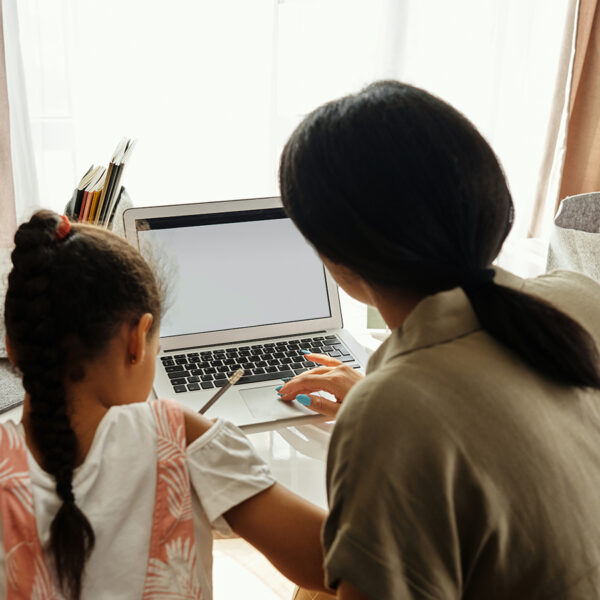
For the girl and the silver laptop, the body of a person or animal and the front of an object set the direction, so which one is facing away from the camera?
the girl

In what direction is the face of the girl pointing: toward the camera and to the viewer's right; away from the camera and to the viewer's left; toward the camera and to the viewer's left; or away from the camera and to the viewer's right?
away from the camera and to the viewer's right

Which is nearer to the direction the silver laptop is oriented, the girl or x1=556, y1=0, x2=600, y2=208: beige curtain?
the girl

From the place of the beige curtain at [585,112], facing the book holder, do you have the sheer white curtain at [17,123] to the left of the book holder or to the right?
right

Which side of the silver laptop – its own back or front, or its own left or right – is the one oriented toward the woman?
front

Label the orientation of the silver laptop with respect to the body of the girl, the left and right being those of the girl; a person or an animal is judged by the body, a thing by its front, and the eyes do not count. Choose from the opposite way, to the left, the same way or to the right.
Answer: the opposite way

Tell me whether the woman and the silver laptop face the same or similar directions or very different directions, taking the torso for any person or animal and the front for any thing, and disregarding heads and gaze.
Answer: very different directions

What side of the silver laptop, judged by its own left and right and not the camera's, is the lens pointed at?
front

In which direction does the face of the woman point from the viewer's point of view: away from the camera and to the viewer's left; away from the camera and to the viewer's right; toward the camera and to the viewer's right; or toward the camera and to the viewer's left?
away from the camera and to the viewer's left

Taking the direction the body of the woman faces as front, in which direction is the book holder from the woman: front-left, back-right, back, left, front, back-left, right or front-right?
front

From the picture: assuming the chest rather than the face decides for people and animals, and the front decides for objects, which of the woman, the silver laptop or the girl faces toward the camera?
the silver laptop

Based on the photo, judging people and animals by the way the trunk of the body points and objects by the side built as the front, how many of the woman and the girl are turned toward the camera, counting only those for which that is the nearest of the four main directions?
0

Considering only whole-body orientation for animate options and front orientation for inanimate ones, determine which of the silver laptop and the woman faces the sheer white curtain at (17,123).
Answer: the woman

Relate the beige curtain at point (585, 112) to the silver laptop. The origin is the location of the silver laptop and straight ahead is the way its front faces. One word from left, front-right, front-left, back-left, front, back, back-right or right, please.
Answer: back-left

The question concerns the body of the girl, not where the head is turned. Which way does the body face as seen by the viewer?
away from the camera

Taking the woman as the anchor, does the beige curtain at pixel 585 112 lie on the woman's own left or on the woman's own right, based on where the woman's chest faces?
on the woman's own right

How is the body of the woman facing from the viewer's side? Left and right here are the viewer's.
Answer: facing away from the viewer and to the left of the viewer
